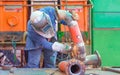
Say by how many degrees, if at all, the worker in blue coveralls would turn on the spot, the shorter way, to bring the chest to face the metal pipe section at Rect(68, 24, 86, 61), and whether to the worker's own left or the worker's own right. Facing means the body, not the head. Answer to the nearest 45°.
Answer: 0° — they already face it

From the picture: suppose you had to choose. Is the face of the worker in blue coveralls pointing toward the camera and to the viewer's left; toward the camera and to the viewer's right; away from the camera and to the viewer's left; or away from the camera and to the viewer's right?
toward the camera and to the viewer's right

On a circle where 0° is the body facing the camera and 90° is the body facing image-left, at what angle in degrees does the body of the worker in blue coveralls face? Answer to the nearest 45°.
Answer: approximately 315°

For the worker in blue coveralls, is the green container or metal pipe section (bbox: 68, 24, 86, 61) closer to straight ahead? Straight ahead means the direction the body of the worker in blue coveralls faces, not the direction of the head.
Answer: the metal pipe section

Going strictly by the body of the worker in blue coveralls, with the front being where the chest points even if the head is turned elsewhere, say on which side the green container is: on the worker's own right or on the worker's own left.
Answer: on the worker's own left
